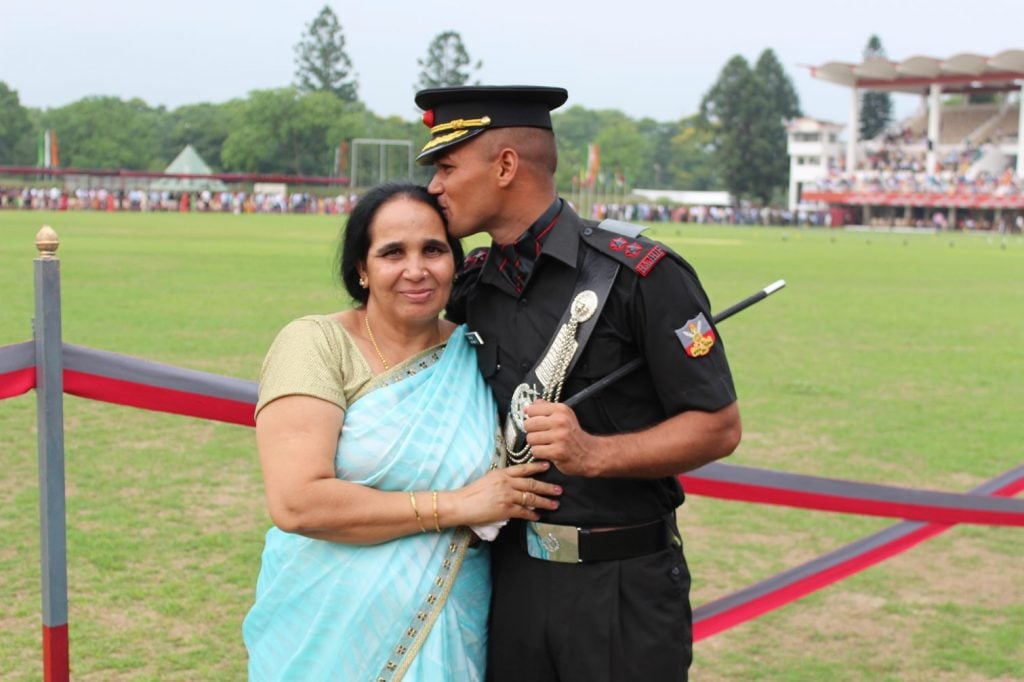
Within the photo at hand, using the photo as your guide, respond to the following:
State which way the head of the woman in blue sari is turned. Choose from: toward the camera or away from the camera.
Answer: toward the camera

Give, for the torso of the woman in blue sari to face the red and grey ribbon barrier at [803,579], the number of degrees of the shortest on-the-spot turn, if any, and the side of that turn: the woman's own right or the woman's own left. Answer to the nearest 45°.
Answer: approximately 90° to the woman's own left

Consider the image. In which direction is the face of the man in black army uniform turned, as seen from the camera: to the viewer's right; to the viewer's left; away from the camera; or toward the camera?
to the viewer's left

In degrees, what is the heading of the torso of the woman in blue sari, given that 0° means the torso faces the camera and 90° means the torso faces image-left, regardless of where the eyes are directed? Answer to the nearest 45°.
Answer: approximately 315°

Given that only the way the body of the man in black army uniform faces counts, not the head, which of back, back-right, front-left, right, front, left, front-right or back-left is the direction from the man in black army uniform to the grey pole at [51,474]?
front-right

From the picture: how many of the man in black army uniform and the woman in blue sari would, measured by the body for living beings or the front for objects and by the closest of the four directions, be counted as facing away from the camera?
0

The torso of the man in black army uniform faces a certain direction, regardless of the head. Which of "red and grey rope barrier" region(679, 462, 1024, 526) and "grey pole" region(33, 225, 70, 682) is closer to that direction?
the grey pole

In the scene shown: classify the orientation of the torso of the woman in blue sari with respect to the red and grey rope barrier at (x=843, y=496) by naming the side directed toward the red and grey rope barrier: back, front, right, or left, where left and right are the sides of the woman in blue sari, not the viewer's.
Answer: left

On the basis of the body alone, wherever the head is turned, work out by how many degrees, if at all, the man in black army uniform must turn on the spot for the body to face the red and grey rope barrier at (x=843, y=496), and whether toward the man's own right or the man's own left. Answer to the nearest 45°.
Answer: approximately 180°
